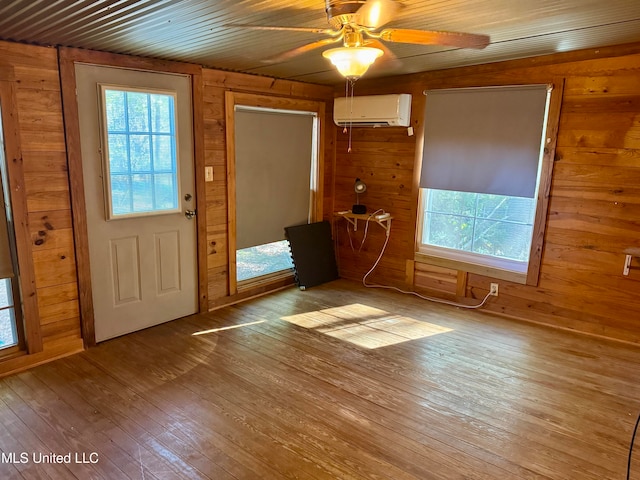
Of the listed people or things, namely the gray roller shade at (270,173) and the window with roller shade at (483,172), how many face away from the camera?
0

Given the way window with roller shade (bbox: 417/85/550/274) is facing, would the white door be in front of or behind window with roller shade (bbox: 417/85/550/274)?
in front

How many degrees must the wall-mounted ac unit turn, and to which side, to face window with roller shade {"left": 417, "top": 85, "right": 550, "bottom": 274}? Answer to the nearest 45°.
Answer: approximately 135° to its left

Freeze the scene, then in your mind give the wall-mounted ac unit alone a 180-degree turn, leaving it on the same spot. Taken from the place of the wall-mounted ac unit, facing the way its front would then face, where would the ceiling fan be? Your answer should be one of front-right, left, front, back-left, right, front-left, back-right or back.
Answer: back-right

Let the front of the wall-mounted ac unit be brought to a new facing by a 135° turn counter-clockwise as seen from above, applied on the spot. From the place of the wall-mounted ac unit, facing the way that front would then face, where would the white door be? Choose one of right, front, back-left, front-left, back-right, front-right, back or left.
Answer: back-right

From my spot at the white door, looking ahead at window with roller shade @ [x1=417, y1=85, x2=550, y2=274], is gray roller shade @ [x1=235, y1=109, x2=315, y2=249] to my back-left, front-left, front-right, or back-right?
front-left

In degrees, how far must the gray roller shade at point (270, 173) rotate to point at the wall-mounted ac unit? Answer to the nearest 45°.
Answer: approximately 45° to its left

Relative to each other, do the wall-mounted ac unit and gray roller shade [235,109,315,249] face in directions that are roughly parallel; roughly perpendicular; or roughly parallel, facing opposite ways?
roughly perpendicular

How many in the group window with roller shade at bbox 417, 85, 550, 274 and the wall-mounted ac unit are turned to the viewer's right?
0

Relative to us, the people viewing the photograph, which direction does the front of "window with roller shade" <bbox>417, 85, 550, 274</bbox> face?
facing the viewer and to the left of the viewer

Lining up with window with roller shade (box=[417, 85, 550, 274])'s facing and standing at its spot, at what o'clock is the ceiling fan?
The ceiling fan is roughly at 11 o'clock from the window with roller shade.

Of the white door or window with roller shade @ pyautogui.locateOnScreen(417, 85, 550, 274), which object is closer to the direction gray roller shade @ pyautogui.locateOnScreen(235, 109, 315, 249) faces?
the window with roller shade

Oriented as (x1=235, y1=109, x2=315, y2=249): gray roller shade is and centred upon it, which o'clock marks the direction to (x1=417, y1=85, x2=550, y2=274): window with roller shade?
The window with roller shade is roughly at 11 o'clock from the gray roller shade.

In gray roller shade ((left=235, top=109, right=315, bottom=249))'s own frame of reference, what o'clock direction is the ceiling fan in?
The ceiling fan is roughly at 1 o'clock from the gray roller shade.

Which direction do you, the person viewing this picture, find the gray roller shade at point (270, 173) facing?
facing the viewer and to the right of the viewer

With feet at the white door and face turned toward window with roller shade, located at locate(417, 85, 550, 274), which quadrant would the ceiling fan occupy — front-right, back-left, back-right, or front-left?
front-right
